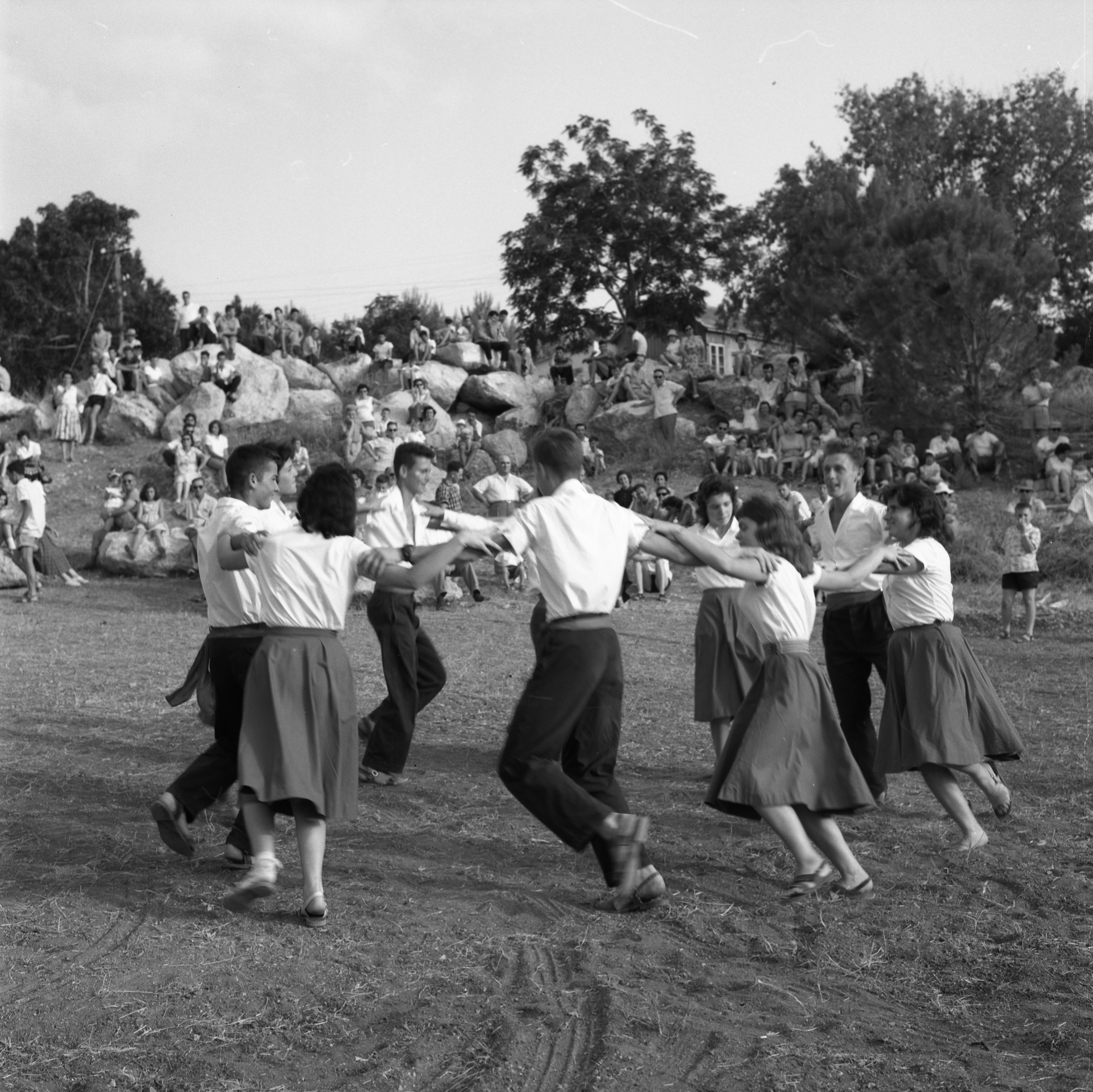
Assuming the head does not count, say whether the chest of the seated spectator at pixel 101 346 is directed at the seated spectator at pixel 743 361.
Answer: no

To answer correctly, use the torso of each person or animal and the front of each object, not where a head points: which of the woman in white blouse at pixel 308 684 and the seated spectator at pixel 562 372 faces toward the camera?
the seated spectator

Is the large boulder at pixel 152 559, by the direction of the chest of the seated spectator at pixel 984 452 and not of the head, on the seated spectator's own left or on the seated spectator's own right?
on the seated spectator's own right

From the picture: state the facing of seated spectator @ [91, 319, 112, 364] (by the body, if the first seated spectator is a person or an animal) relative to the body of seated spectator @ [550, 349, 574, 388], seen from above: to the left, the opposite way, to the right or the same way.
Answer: the same way

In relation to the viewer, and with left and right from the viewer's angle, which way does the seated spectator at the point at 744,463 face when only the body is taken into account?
facing the viewer

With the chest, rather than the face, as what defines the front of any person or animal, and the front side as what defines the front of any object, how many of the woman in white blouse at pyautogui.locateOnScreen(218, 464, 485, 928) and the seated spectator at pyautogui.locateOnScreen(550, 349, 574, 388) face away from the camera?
1

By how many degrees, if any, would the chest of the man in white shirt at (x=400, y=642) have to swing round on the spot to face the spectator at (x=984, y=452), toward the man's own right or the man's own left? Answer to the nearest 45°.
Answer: approximately 90° to the man's own left

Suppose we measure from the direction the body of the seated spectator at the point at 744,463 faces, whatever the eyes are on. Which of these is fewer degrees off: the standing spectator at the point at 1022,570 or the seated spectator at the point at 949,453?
the standing spectator

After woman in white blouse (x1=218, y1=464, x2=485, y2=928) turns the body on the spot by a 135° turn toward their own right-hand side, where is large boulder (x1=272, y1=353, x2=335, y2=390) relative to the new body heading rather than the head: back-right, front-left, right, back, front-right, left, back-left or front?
back-left

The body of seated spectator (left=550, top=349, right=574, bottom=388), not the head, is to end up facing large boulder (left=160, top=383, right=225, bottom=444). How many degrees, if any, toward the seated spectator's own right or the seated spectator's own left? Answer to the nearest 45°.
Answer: approximately 90° to the seated spectator's own right

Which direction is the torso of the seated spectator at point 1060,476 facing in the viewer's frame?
toward the camera

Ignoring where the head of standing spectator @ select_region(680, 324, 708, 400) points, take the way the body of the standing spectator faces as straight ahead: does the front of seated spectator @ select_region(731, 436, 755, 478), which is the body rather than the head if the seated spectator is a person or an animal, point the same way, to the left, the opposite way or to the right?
the same way

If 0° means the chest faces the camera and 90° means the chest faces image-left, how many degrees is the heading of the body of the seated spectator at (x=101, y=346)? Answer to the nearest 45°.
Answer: approximately 0°

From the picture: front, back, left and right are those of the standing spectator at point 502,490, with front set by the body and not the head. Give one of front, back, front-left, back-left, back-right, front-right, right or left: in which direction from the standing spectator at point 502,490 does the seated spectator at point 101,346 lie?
back-right

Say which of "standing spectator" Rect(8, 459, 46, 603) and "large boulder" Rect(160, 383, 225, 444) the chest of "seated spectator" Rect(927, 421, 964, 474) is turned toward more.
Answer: the standing spectator

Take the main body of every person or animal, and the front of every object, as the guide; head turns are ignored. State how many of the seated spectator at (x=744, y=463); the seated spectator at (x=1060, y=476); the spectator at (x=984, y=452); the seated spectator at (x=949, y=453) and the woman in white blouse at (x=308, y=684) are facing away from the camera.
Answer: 1

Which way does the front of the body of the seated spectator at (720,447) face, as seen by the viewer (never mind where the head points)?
toward the camera

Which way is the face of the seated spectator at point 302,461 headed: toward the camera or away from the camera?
toward the camera

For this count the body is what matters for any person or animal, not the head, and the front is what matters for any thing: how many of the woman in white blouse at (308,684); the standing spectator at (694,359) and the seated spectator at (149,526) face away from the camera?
1

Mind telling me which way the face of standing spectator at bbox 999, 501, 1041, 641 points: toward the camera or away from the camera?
toward the camera

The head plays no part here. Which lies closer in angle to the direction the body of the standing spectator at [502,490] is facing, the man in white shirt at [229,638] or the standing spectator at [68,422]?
the man in white shirt

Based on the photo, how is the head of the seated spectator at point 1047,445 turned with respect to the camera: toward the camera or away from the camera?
toward the camera
